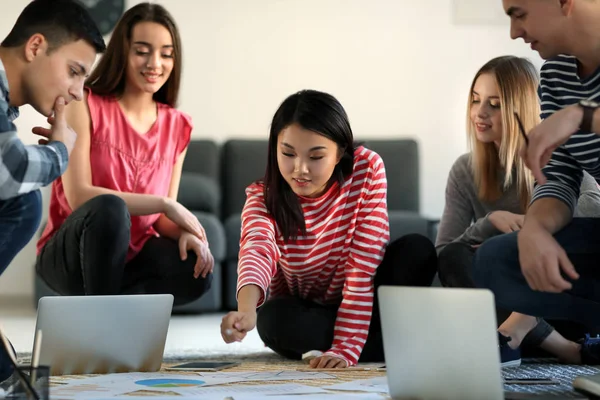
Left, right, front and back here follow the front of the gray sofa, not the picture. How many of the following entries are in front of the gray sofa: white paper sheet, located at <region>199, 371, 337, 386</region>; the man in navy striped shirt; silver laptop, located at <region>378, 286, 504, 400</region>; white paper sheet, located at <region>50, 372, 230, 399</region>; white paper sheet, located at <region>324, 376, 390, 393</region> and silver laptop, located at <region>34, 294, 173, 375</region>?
6

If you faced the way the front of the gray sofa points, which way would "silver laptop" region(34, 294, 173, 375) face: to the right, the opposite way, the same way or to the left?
the opposite way

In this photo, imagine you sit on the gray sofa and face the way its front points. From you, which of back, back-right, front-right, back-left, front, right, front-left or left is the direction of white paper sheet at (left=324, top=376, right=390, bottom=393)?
front

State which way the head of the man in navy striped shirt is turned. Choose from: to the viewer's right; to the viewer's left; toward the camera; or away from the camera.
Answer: to the viewer's left

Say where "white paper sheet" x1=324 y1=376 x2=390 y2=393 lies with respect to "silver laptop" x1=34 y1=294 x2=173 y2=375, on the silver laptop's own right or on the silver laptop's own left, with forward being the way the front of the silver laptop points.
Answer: on the silver laptop's own right

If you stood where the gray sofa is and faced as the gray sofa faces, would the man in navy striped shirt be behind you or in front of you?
in front

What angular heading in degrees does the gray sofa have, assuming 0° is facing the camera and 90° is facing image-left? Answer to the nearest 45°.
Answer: approximately 0°

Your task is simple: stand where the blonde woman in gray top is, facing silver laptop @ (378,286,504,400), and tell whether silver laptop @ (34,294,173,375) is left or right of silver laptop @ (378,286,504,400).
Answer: right

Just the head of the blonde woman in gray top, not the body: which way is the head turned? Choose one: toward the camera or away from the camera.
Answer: toward the camera

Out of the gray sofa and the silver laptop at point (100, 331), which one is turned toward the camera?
the gray sofa

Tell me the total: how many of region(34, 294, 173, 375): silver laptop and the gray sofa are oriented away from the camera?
1

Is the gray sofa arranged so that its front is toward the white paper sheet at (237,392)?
yes

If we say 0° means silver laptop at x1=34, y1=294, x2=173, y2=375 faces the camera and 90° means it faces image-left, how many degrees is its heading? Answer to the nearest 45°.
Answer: approximately 180°

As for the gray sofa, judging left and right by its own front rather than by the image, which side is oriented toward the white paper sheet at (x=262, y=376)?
front

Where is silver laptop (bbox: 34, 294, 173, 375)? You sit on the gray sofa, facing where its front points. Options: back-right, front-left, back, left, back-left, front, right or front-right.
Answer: front
